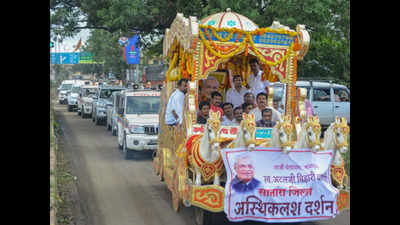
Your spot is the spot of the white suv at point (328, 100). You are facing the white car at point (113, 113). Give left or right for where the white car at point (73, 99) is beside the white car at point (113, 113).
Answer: right

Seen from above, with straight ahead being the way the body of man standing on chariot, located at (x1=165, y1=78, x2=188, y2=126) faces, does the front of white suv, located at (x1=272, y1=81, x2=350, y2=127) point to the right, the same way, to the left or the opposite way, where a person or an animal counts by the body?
the same way

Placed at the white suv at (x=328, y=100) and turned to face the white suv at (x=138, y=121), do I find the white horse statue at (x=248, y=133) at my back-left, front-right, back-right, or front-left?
front-left

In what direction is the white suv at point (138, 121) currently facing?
toward the camera

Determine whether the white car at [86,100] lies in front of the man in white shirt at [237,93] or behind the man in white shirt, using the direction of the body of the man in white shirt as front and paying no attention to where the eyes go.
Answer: behind

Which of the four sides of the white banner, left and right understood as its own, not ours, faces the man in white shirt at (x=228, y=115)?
back

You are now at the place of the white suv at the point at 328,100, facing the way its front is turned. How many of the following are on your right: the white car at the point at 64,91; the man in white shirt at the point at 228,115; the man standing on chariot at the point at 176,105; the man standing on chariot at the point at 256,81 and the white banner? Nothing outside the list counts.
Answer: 4

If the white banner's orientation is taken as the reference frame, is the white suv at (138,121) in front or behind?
behind

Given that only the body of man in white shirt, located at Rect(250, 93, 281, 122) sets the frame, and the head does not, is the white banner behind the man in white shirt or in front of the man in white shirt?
in front

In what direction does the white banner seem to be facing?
toward the camera
